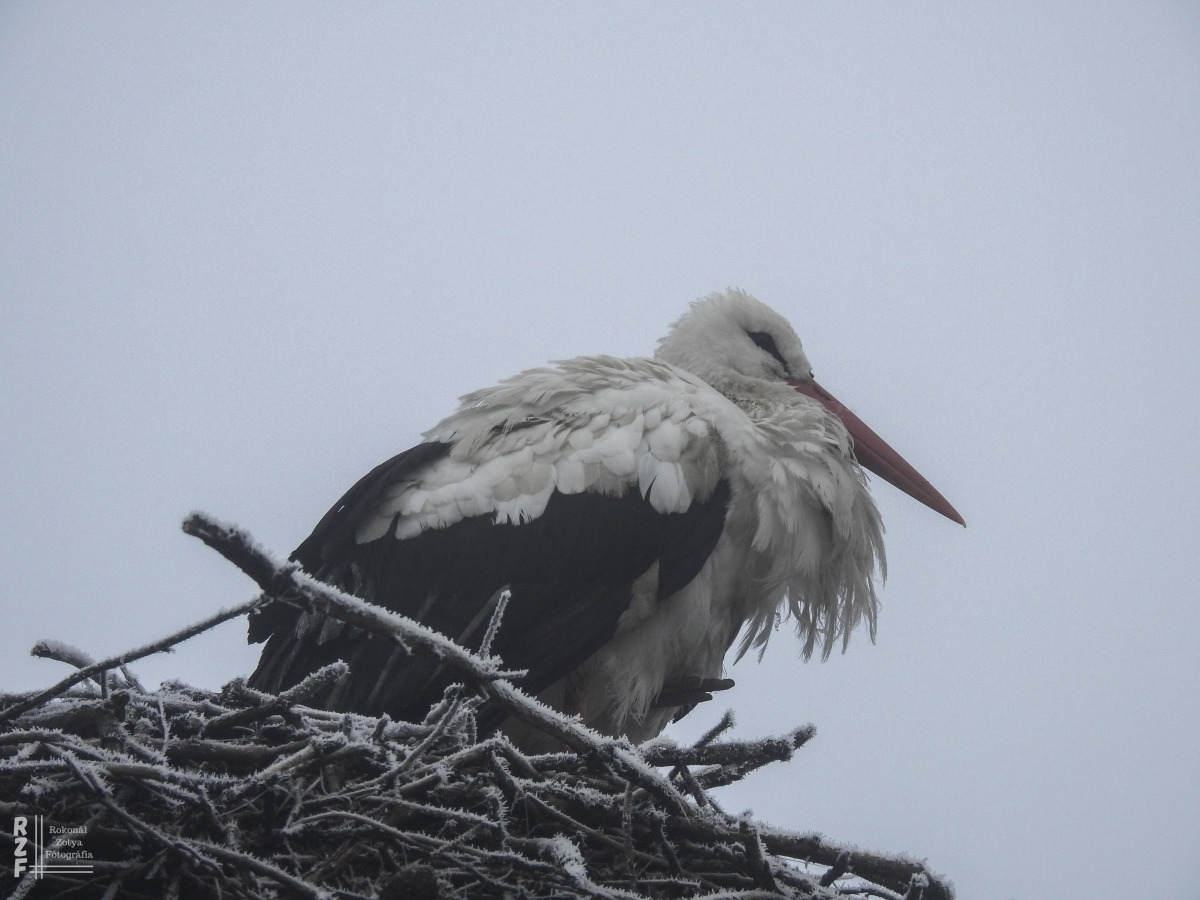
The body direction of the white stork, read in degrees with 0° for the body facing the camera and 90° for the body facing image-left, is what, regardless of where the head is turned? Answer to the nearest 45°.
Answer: approximately 270°
